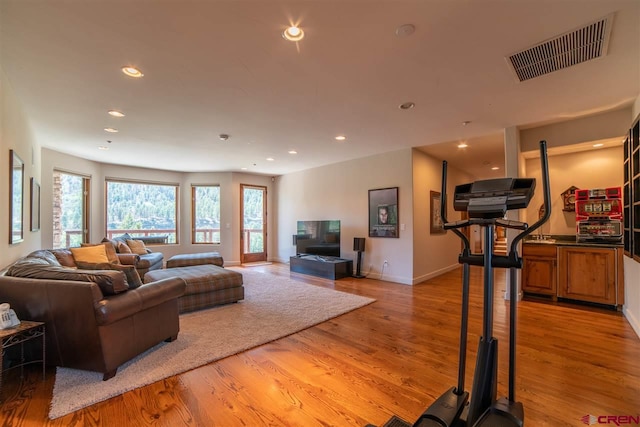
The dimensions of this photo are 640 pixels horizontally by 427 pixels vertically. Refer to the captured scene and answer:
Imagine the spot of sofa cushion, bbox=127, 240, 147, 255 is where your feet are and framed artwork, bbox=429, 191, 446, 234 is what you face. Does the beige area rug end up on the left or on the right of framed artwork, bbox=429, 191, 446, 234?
right

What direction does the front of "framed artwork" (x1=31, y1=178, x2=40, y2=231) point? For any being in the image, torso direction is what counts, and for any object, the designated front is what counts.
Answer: to the viewer's right

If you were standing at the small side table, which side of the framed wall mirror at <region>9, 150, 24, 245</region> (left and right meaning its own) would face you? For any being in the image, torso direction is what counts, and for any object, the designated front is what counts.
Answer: right

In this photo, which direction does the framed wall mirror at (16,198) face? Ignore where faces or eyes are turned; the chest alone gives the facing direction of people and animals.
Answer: to the viewer's right

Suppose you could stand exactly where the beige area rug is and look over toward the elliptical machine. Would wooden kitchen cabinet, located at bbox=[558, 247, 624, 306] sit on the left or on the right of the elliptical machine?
left

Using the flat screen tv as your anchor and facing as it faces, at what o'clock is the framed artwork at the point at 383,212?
The framed artwork is roughly at 9 o'clock from the flat screen tv.

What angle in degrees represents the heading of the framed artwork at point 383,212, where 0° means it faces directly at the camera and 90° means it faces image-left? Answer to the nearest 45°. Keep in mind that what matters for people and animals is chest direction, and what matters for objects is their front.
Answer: approximately 45°

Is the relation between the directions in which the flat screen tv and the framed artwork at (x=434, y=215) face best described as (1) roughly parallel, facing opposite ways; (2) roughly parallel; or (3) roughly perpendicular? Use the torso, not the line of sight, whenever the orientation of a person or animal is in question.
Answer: roughly perpendicular
